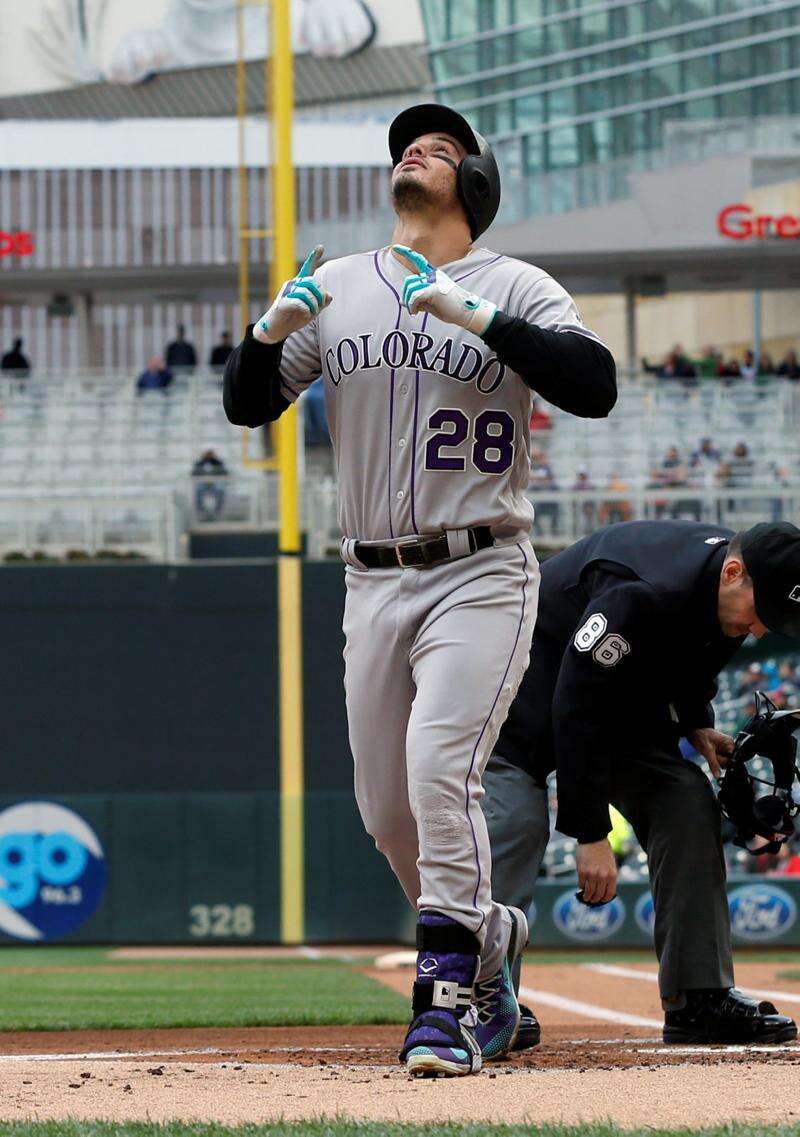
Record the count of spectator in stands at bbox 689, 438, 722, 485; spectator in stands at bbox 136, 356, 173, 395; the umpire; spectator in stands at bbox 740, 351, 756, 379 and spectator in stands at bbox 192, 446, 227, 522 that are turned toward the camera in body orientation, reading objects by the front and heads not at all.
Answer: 4

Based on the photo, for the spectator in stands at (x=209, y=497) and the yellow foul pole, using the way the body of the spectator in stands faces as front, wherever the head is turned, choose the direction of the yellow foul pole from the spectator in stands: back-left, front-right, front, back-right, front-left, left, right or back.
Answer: front-left

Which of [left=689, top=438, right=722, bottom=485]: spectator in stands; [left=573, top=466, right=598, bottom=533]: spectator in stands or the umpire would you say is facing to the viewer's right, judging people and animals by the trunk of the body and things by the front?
the umpire

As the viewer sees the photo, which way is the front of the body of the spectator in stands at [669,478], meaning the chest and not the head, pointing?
toward the camera

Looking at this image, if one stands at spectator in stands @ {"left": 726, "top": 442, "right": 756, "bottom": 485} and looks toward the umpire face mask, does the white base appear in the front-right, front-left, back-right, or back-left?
front-right

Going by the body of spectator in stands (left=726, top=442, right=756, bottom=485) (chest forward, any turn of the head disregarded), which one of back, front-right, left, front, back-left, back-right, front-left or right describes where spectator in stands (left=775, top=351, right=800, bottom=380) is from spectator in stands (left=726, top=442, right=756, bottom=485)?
back

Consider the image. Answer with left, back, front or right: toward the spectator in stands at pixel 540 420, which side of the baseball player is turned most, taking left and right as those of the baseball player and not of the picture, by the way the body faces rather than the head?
back

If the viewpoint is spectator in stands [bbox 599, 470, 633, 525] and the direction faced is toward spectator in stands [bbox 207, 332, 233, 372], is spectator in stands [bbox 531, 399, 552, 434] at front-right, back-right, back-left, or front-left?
front-right

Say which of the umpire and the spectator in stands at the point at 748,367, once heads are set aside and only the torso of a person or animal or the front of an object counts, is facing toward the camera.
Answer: the spectator in stands

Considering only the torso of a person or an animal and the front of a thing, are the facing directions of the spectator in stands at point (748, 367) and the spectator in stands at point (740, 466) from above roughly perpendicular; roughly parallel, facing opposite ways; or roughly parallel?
roughly parallel

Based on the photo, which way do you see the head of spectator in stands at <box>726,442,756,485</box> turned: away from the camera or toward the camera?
toward the camera

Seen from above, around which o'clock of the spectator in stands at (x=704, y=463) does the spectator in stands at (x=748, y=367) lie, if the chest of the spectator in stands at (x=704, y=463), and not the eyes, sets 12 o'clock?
the spectator in stands at (x=748, y=367) is roughly at 6 o'clock from the spectator in stands at (x=704, y=463).

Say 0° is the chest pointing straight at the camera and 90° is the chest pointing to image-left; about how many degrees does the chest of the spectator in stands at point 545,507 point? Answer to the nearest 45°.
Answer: approximately 0°

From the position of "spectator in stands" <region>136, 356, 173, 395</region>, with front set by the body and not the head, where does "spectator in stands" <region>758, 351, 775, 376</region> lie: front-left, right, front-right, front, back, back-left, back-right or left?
left

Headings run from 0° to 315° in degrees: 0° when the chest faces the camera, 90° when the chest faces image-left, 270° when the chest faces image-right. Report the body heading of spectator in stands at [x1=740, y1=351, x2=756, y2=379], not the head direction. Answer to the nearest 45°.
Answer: approximately 0°

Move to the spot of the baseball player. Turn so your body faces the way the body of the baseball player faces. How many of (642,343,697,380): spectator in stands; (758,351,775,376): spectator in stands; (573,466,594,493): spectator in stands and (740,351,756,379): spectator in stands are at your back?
4

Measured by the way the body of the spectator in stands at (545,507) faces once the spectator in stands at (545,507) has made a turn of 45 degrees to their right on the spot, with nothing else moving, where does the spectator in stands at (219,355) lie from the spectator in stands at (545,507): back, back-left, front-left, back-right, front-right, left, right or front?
right

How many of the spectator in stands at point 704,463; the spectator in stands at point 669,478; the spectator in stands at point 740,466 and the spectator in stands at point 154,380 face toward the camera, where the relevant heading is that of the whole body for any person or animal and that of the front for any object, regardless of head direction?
4

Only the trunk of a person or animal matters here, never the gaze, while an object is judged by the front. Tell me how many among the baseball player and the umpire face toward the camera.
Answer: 1

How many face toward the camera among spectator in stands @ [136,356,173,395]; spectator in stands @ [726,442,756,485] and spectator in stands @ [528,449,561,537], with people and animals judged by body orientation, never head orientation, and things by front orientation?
3
